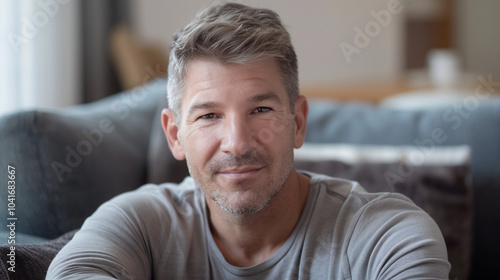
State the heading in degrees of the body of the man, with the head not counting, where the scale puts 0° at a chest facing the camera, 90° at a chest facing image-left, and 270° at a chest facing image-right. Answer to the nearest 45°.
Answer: approximately 0°

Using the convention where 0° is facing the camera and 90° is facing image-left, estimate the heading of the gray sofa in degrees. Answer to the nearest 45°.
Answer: approximately 0°
